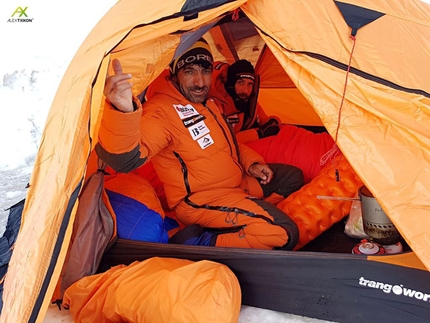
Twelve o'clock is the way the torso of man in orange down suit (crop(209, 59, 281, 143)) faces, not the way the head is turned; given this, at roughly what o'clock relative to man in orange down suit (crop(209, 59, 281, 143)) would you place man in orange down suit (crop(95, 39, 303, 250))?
man in orange down suit (crop(95, 39, 303, 250)) is roughly at 2 o'clock from man in orange down suit (crop(209, 59, 281, 143)).

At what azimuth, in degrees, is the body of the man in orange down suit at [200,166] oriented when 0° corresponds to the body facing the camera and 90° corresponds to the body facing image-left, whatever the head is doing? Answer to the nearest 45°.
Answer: approximately 315°

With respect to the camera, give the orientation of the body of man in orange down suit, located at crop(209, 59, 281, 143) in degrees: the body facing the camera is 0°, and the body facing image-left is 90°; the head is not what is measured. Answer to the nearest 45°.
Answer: approximately 315°

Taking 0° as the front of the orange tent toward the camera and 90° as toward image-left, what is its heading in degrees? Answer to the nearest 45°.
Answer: approximately 0°
